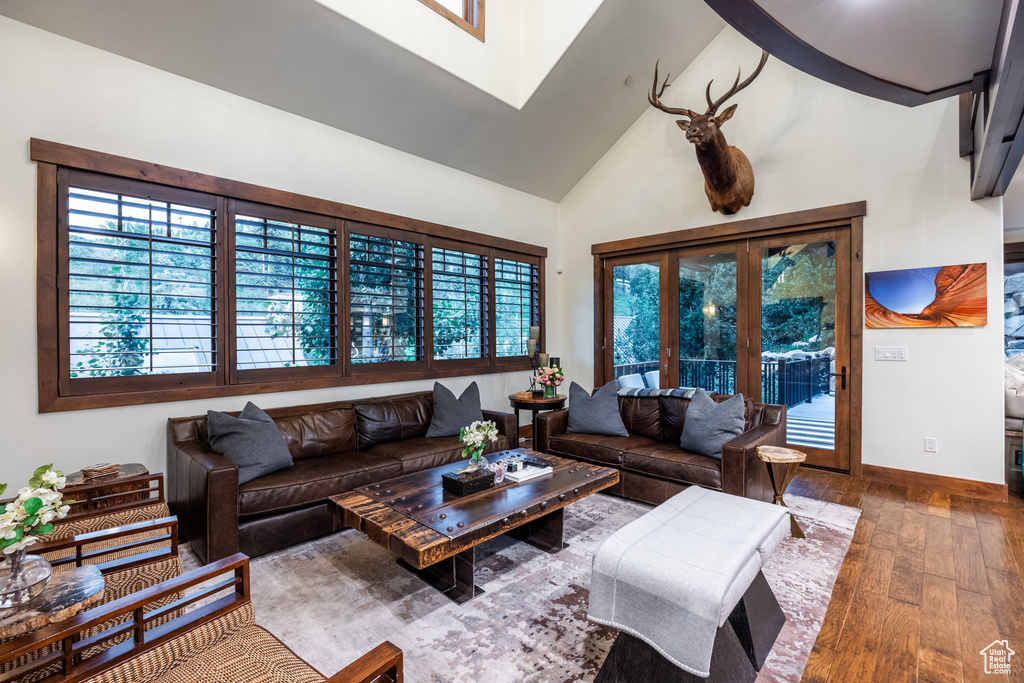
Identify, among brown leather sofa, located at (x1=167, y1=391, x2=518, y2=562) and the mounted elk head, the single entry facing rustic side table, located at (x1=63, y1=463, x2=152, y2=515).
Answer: the mounted elk head

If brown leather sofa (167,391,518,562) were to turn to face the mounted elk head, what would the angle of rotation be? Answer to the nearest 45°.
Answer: approximately 45° to its left

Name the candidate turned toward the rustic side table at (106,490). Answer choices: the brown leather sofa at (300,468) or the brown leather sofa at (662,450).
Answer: the brown leather sofa at (662,450)

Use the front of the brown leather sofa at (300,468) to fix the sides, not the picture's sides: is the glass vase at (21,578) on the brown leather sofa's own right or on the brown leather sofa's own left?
on the brown leather sofa's own right

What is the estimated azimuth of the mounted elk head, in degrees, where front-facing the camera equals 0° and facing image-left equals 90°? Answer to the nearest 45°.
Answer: approximately 45°

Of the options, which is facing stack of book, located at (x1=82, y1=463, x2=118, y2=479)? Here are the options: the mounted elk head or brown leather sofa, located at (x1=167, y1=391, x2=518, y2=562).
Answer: the mounted elk head

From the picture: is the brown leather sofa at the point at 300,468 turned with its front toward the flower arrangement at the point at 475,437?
yes

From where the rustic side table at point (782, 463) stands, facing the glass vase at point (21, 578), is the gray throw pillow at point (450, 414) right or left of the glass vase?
right

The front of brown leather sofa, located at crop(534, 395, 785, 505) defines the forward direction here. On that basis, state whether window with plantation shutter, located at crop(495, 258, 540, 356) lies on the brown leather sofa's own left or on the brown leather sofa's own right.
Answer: on the brown leather sofa's own right
